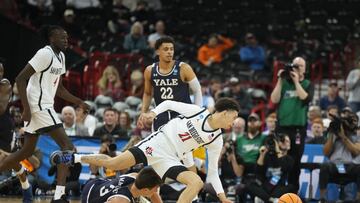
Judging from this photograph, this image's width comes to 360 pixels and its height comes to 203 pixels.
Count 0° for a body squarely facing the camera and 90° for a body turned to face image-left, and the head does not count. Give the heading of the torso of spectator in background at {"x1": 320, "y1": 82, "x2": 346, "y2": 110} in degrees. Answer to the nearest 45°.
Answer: approximately 0°

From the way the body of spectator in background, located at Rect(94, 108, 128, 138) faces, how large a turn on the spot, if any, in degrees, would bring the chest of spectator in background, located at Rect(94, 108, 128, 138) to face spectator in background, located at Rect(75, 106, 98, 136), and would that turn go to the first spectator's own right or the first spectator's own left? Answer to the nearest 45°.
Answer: approximately 135° to the first spectator's own right

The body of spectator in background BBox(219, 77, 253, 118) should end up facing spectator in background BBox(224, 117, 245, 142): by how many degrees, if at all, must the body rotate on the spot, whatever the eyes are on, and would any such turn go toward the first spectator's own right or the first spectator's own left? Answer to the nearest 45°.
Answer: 0° — they already face them

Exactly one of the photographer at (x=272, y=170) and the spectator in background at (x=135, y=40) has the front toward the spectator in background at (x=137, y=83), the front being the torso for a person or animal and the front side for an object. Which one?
the spectator in background at (x=135, y=40)

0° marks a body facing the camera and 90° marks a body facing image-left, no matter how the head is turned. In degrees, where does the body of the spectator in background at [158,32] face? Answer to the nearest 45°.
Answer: approximately 0°
